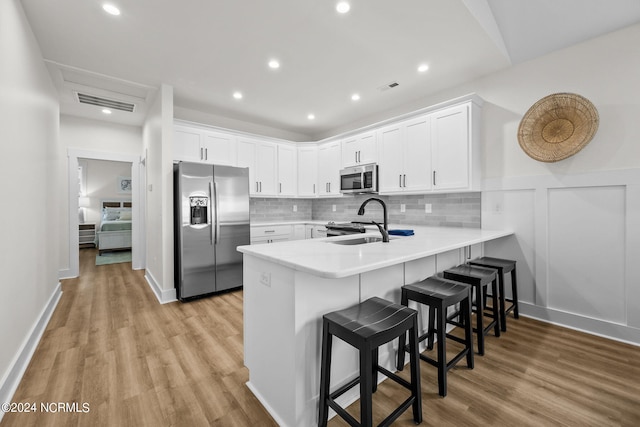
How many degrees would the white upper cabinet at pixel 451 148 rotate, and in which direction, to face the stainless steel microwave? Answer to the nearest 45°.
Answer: approximately 45° to its right

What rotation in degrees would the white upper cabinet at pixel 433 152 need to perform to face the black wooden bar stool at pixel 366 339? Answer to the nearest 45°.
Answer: approximately 45° to its left

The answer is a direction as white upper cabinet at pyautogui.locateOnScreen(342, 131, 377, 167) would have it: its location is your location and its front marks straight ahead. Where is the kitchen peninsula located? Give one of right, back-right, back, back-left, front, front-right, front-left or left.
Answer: front-left

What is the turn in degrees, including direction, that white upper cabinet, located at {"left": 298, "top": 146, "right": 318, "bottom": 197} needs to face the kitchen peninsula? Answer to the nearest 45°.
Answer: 0° — it already faces it

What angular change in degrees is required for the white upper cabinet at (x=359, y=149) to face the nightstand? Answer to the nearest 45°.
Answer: approximately 45° to its right

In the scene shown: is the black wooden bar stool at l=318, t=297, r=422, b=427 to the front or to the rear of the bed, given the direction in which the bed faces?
to the front

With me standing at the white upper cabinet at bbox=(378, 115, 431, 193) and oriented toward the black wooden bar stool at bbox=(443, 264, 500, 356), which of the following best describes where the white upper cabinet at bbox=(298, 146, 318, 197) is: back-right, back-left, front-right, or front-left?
back-right

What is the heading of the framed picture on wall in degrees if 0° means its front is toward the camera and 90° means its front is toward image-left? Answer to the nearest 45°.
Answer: approximately 0°

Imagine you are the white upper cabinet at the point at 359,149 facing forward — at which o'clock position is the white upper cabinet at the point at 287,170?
the white upper cabinet at the point at 287,170 is roughly at 2 o'clock from the white upper cabinet at the point at 359,149.
